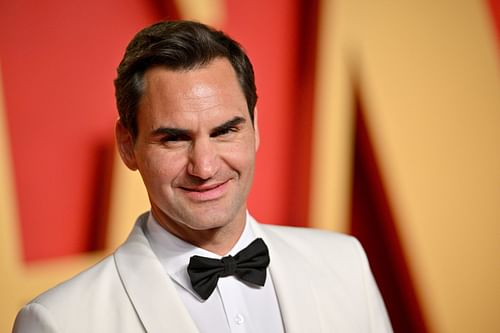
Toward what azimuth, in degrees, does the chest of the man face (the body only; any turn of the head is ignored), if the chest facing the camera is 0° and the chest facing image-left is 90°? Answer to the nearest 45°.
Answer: approximately 0°
